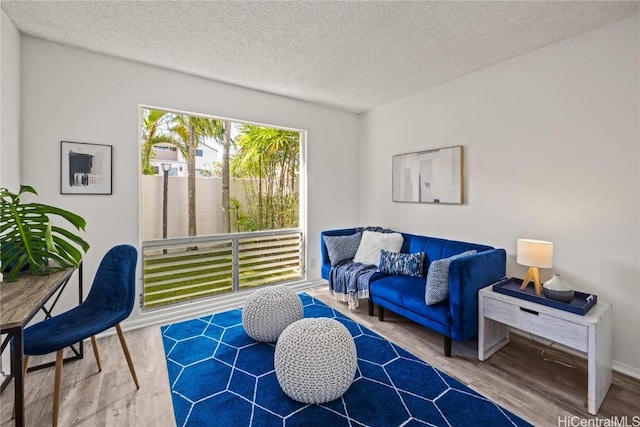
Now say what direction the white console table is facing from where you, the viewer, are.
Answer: facing the viewer and to the left of the viewer

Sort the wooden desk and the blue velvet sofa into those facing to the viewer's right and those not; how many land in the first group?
1

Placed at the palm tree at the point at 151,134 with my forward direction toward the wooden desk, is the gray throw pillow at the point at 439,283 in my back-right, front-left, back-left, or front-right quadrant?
front-left

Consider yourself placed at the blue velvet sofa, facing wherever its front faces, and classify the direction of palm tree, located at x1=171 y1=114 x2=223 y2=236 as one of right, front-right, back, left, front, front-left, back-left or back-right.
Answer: front-right

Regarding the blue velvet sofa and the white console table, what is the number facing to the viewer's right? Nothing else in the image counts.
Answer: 0

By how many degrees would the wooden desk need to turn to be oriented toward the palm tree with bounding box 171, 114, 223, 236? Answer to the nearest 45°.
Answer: approximately 45° to its left

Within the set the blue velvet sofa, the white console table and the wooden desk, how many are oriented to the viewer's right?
1

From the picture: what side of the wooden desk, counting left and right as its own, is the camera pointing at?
right

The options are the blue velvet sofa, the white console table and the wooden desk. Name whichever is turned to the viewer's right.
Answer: the wooden desk

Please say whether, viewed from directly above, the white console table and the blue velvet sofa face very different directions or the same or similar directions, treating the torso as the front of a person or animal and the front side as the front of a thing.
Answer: same or similar directions

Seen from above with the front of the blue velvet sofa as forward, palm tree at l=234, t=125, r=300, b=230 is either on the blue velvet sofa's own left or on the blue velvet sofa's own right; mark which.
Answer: on the blue velvet sofa's own right

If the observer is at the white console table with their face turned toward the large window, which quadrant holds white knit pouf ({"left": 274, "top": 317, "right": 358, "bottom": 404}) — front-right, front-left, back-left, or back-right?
front-left

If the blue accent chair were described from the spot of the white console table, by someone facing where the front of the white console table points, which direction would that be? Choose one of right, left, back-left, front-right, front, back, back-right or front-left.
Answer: front
